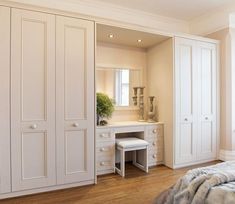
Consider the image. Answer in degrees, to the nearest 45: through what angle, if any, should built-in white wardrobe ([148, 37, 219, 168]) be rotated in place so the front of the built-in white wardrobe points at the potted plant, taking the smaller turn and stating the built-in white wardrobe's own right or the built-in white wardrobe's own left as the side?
approximately 90° to the built-in white wardrobe's own right

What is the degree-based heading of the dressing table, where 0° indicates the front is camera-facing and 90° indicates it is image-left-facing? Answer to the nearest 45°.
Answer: approximately 315°

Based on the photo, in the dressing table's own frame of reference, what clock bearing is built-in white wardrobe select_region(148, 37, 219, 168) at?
The built-in white wardrobe is roughly at 10 o'clock from the dressing table.

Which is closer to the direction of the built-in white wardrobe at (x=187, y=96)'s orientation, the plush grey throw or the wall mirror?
the plush grey throw

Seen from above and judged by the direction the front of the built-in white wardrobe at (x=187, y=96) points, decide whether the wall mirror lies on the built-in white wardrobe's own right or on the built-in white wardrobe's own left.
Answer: on the built-in white wardrobe's own right

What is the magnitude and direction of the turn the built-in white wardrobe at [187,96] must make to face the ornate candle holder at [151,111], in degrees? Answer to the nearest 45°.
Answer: approximately 135° to its right

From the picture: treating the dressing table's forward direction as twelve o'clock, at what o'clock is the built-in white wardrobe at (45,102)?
The built-in white wardrobe is roughly at 3 o'clock from the dressing table.

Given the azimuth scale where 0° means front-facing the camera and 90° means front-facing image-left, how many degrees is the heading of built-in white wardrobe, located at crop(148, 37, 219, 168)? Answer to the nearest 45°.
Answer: approximately 315°
